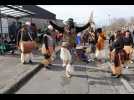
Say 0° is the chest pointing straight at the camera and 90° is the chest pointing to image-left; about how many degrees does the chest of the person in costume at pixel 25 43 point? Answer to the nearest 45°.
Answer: approximately 0°

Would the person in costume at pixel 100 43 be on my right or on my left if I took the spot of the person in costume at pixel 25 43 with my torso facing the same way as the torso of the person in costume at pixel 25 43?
on my left

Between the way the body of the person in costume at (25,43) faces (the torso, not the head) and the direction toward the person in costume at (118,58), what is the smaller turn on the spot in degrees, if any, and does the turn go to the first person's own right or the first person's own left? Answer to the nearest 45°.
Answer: approximately 45° to the first person's own left
